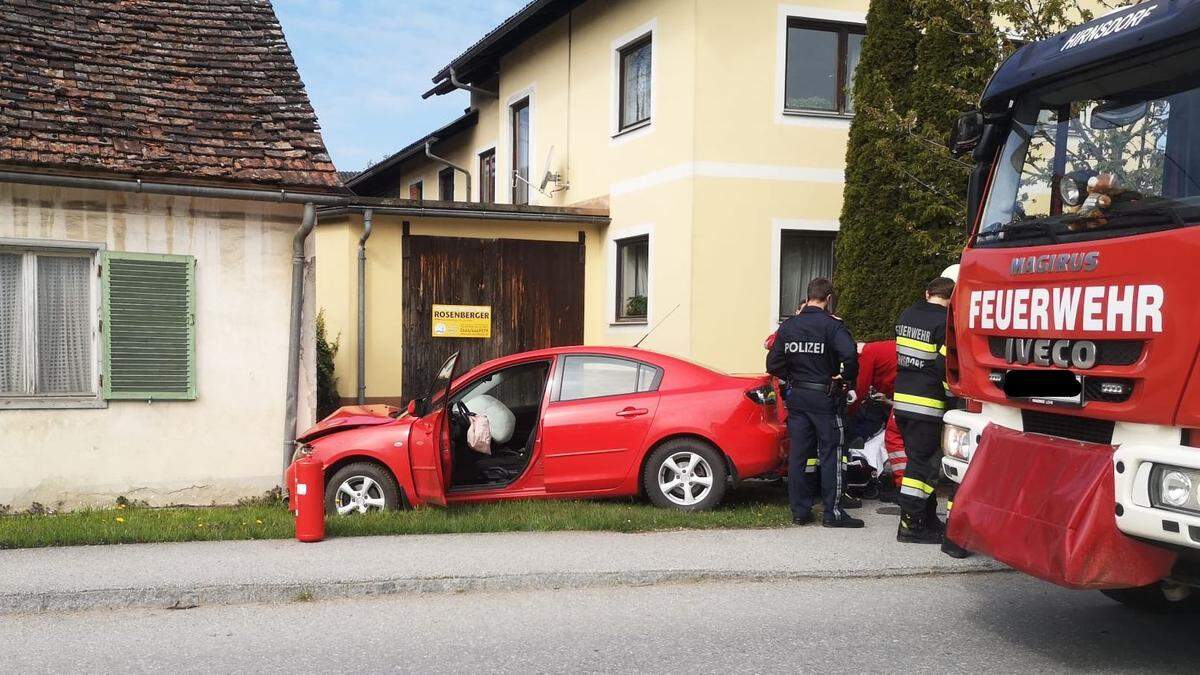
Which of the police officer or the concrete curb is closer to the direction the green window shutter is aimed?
the concrete curb

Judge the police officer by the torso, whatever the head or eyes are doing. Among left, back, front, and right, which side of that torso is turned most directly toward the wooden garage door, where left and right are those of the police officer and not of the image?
left

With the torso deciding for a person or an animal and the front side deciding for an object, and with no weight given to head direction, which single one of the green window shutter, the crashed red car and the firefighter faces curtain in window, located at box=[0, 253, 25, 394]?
the crashed red car

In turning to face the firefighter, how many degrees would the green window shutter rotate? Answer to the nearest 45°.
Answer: approximately 45° to its left

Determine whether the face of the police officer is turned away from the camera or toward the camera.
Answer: away from the camera

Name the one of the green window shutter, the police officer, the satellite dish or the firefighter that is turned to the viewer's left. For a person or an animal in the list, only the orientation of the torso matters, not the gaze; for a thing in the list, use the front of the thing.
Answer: the satellite dish

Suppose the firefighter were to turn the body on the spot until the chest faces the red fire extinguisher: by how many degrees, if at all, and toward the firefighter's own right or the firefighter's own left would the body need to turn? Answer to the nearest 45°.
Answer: approximately 135° to the firefighter's own left

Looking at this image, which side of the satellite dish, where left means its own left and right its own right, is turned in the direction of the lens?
left

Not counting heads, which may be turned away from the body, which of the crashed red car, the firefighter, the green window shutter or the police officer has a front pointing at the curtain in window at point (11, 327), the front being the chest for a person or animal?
the crashed red car

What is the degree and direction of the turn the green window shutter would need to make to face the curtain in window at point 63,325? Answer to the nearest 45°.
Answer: approximately 90° to its right

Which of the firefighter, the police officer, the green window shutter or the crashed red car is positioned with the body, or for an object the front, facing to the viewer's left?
the crashed red car

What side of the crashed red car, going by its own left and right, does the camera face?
left
